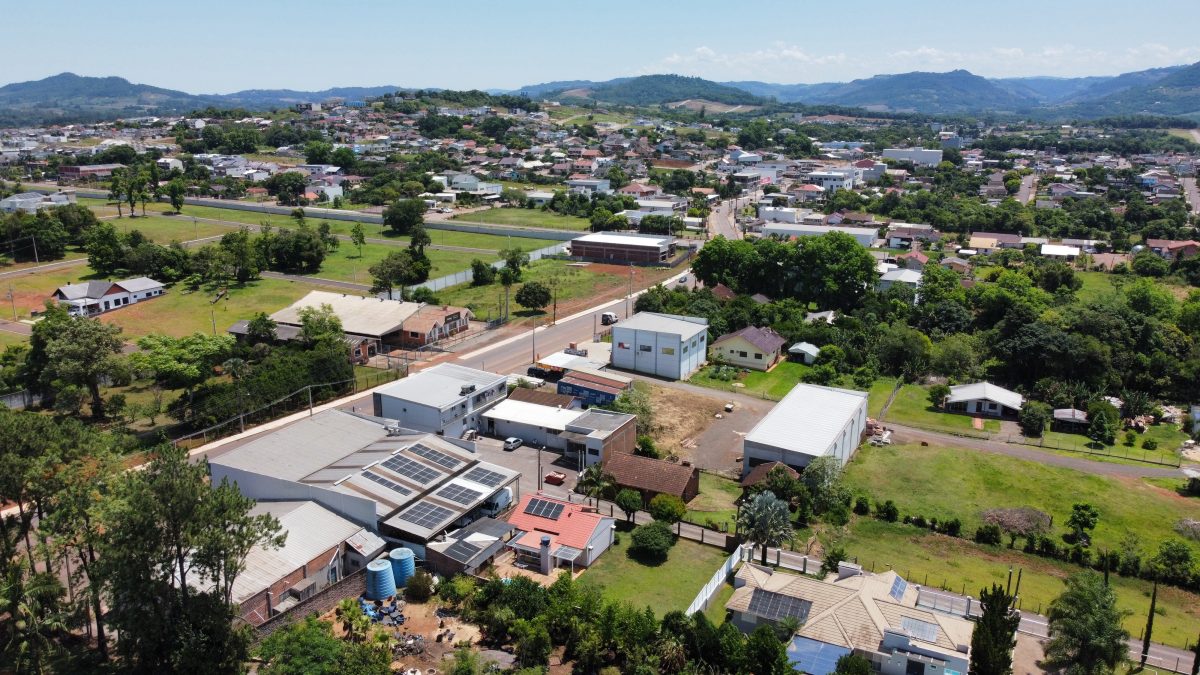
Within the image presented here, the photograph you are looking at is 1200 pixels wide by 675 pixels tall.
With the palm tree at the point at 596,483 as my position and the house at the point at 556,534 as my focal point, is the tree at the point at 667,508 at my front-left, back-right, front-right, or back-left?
front-left

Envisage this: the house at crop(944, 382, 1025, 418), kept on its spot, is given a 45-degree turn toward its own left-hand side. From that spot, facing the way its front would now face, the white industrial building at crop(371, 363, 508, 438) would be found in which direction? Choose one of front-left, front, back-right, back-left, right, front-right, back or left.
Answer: right

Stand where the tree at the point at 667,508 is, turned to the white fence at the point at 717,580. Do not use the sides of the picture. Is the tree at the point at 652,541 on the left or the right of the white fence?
right

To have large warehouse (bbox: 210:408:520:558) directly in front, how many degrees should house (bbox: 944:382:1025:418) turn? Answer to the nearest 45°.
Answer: approximately 45° to its right

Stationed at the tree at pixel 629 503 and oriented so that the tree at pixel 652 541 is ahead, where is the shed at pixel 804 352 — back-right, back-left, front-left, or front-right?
back-left

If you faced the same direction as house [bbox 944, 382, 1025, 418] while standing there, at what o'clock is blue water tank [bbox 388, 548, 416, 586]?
The blue water tank is roughly at 1 o'clock from the house.

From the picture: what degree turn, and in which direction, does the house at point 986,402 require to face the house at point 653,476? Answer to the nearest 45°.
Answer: approximately 45° to its right

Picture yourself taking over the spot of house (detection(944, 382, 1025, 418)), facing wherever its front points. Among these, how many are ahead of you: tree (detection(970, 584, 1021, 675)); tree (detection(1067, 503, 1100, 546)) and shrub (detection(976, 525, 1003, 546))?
3

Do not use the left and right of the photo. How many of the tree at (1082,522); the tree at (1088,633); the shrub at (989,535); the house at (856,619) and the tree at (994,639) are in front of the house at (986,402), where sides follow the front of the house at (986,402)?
5

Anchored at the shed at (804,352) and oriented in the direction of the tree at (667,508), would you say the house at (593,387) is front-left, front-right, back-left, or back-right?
front-right

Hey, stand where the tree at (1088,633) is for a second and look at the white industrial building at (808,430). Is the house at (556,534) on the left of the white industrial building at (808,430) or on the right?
left

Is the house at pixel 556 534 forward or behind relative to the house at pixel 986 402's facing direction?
forward

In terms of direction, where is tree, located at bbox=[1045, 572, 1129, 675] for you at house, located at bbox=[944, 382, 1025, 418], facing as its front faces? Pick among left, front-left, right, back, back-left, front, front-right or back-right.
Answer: front

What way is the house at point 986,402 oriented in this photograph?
toward the camera

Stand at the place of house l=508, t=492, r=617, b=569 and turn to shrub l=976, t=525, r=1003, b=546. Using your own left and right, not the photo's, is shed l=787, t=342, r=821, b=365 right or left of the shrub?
left

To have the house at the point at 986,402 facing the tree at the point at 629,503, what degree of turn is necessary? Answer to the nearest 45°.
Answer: approximately 45° to its right

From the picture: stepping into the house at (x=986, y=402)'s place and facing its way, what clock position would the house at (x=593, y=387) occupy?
the house at (x=593, y=387) is roughly at 2 o'clock from the house at (x=986, y=402).

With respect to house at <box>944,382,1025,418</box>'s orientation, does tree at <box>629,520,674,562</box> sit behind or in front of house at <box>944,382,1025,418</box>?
in front
